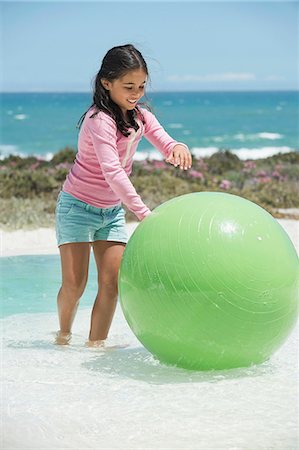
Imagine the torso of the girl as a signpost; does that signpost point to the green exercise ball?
yes

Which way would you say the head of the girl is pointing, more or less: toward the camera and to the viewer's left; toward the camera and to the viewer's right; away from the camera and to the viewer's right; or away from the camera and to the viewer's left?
toward the camera and to the viewer's right

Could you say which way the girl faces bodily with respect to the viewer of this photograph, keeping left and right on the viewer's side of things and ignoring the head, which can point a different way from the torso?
facing the viewer and to the right of the viewer
